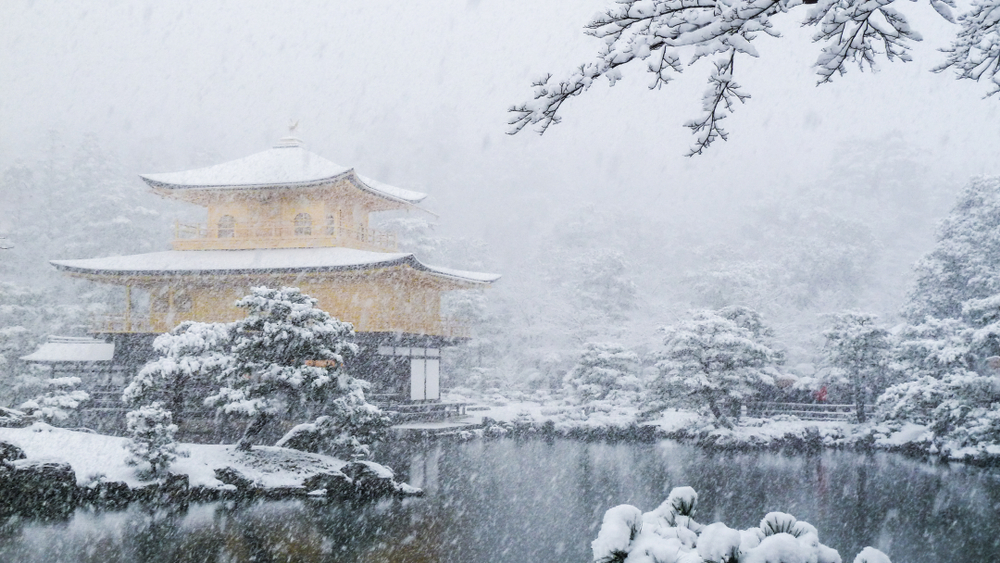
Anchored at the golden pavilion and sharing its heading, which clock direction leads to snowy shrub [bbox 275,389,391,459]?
The snowy shrub is roughly at 12 o'clock from the golden pavilion.

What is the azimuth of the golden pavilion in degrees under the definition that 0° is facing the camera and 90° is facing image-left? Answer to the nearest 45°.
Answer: approximately 0°

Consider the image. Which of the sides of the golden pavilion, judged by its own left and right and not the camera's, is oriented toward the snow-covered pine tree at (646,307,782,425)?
left

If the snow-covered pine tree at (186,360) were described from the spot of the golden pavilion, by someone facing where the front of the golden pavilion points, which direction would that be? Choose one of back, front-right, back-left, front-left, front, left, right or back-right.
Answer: front

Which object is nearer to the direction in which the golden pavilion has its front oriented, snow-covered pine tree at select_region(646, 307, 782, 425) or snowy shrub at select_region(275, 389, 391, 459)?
the snowy shrub

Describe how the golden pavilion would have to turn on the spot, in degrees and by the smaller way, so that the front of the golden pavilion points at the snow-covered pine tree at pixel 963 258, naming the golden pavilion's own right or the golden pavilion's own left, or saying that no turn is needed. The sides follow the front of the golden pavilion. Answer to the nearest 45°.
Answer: approximately 90° to the golden pavilion's own left

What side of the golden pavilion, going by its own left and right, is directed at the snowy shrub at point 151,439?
front

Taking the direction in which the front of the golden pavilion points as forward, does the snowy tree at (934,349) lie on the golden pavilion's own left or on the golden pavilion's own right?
on the golden pavilion's own left

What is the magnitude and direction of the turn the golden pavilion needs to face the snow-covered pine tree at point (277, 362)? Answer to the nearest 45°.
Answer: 0° — it already faces it

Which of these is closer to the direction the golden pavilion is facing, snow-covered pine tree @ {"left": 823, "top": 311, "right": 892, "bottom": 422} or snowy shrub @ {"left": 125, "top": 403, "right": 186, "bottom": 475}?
the snowy shrub

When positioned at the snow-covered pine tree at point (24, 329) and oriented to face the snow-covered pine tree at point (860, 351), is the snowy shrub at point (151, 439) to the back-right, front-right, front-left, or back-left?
front-right

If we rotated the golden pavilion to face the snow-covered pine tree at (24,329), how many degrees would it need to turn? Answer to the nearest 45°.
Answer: approximately 135° to its right

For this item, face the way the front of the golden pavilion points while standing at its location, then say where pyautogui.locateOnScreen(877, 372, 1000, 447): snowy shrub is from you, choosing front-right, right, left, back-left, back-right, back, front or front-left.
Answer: front-left
